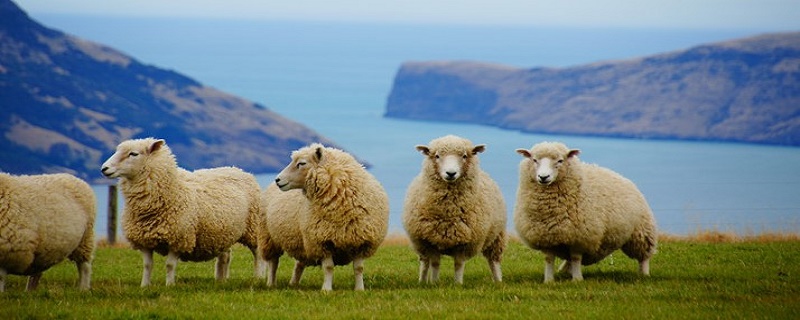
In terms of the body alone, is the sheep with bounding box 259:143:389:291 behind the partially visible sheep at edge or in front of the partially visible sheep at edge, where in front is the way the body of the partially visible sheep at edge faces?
behind

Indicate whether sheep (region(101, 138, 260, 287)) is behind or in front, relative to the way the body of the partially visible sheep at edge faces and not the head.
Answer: behind

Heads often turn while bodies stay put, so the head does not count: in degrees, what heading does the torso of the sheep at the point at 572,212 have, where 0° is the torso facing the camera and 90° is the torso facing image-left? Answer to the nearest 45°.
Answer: approximately 45°

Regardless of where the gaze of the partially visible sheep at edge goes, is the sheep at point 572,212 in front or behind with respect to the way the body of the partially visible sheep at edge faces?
behind

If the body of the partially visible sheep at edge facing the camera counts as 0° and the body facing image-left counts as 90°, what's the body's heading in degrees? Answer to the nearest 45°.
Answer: approximately 90°

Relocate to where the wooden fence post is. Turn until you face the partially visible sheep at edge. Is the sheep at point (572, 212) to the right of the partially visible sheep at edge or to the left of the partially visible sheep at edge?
left

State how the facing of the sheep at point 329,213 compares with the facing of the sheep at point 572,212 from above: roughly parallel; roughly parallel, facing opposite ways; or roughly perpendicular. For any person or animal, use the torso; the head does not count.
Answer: roughly perpendicular

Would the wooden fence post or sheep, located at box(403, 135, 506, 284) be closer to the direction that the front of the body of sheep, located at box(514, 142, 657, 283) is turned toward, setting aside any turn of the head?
the sheep
